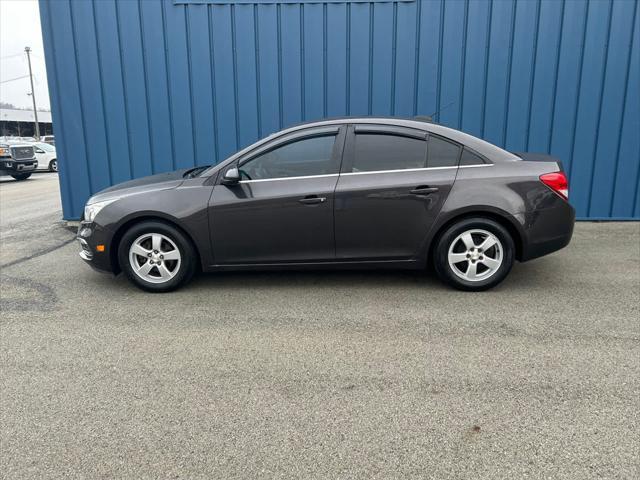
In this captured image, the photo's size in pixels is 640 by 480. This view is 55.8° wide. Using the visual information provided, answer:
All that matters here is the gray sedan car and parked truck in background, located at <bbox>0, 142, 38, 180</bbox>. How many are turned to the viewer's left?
1

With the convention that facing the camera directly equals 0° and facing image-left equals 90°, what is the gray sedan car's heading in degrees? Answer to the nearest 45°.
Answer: approximately 90°

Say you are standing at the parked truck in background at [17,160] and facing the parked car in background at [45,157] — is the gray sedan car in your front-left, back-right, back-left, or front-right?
back-right

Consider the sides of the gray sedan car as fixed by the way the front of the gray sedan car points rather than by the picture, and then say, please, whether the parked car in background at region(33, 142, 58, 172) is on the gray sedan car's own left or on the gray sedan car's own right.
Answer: on the gray sedan car's own right

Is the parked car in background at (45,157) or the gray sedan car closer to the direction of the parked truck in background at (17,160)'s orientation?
the gray sedan car

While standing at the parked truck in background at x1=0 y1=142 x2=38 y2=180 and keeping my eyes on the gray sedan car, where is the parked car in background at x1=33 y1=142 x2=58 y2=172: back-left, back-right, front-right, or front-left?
back-left

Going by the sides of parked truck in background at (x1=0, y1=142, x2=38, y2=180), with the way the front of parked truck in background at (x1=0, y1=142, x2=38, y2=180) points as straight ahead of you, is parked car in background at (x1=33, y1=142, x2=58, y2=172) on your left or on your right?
on your left

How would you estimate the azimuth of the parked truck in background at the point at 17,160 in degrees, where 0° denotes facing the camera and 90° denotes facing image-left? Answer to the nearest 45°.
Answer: approximately 315°

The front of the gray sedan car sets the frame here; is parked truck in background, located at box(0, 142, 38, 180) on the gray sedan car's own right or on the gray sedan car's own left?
on the gray sedan car's own right

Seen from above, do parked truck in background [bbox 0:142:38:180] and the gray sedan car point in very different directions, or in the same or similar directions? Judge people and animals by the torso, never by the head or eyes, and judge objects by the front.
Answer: very different directions
